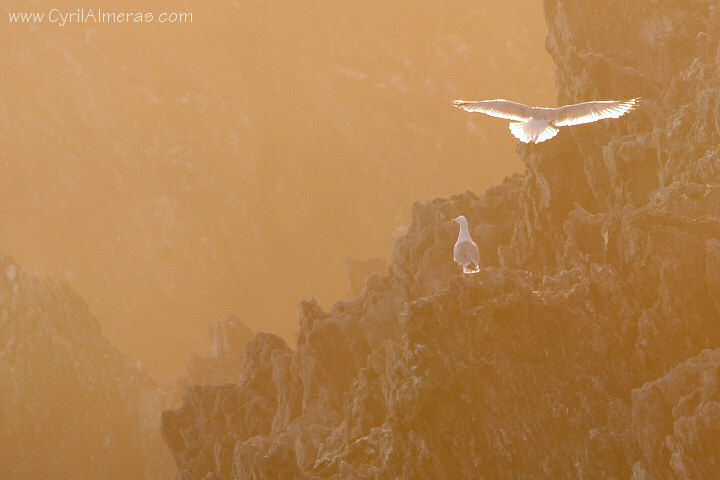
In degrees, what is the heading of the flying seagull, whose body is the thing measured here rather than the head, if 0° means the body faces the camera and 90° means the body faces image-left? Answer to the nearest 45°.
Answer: approximately 180°

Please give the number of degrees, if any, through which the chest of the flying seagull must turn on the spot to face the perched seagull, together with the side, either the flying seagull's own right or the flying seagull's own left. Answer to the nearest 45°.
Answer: approximately 45° to the flying seagull's own left
